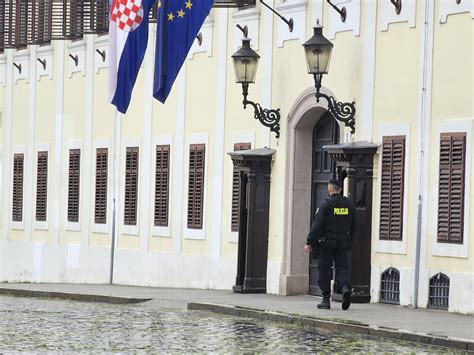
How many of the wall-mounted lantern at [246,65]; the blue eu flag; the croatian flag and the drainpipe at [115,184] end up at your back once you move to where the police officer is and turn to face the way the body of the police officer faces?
0

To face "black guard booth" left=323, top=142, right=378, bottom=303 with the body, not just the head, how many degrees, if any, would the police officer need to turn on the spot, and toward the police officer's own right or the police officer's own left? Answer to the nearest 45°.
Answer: approximately 45° to the police officer's own right

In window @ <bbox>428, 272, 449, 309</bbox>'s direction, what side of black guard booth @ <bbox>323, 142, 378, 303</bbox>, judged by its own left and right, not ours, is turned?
left

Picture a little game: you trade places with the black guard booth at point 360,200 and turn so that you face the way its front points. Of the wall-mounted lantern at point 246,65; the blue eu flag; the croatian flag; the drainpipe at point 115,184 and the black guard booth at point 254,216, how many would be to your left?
0

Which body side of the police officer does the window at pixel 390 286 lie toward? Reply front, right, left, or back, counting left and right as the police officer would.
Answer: right

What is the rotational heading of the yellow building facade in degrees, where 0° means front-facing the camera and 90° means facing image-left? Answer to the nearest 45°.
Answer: approximately 45°

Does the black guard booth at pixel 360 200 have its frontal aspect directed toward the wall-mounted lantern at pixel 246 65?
no

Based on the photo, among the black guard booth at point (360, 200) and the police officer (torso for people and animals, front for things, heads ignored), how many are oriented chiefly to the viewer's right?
0

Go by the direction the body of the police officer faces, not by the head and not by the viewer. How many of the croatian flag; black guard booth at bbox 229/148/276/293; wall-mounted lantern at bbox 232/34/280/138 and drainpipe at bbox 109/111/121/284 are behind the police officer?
0

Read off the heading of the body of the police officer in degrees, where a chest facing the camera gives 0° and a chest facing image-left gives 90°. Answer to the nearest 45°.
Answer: approximately 135°

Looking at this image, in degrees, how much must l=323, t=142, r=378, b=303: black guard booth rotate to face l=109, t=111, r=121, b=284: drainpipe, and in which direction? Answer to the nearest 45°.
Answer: approximately 90° to its right

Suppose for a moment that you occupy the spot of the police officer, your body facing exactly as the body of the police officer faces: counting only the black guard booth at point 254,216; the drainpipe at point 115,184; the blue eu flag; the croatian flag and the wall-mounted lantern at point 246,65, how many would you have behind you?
0

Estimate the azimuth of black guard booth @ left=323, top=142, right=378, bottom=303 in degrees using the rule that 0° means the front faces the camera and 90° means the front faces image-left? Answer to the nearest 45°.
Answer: approximately 45°

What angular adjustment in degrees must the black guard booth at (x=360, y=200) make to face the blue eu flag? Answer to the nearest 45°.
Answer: approximately 90° to its right
